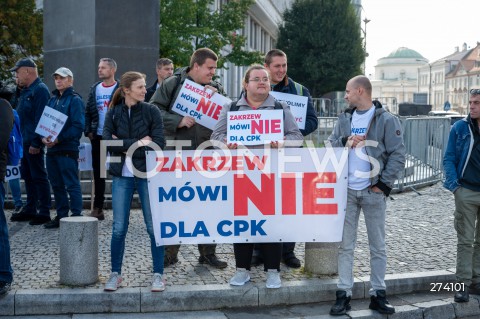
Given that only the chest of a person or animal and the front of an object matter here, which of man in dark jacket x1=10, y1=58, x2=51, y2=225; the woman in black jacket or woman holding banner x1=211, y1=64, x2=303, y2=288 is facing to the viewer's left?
the man in dark jacket

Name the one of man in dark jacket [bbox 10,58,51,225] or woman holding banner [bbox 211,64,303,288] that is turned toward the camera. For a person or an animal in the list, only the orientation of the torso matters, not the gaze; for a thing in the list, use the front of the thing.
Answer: the woman holding banner

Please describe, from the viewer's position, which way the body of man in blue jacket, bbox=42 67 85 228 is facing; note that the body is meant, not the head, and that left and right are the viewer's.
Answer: facing the viewer and to the left of the viewer

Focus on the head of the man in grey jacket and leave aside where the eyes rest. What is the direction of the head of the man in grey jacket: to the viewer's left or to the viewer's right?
to the viewer's left

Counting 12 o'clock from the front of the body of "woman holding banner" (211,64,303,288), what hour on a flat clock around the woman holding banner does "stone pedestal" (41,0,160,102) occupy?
The stone pedestal is roughly at 5 o'clock from the woman holding banner.

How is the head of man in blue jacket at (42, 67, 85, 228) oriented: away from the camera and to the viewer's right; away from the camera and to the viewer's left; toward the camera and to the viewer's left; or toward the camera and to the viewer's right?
toward the camera and to the viewer's left

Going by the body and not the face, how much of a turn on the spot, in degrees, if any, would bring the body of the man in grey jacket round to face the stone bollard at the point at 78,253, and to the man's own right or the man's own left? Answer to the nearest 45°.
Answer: approximately 45° to the man's own right

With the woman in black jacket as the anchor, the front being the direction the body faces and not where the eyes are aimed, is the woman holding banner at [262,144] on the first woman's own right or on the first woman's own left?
on the first woman's own left

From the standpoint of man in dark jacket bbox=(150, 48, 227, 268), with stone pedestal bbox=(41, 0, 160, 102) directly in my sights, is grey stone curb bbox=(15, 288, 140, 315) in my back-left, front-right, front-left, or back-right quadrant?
back-left

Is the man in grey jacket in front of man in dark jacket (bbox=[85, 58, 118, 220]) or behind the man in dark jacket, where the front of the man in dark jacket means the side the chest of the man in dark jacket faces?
in front

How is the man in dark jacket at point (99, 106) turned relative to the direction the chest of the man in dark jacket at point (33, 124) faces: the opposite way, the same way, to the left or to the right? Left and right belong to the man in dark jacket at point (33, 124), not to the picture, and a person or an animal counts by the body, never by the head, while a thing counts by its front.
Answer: to the left

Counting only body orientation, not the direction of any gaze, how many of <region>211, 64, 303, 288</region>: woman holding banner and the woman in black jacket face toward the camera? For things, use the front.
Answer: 2
